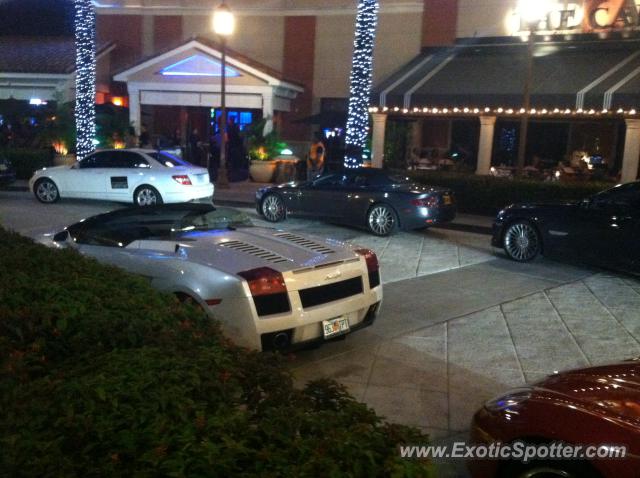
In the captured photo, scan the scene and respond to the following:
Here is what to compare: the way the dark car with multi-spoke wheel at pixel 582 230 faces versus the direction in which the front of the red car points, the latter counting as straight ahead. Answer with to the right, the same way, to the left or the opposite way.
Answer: the same way

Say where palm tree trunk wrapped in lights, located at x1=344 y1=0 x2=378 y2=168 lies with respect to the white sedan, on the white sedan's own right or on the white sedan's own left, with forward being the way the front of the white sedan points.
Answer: on the white sedan's own right

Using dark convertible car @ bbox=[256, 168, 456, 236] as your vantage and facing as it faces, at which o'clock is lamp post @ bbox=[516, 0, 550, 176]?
The lamp post is roughly at 3 o'clock from the dark convertible car.

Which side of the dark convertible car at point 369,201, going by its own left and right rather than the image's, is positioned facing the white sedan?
front

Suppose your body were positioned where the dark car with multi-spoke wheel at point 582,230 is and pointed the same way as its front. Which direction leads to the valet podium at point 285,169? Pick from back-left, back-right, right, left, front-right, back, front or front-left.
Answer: front-right

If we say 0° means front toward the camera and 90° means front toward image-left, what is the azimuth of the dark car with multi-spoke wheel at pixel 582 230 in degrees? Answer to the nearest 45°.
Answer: approximately 90°

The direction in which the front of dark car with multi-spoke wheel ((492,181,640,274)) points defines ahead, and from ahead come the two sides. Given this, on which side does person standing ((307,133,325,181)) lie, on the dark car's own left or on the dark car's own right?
on the dark car's own right

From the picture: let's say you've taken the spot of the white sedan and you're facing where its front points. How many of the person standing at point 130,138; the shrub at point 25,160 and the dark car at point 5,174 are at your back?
0

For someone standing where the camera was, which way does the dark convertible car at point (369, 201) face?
facing away from the viewer and to the left of the viewer

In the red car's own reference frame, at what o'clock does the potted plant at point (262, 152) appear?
The potted plant is roughly at 2 o'clock from the red car.

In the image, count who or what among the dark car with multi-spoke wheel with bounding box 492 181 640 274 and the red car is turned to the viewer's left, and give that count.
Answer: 2

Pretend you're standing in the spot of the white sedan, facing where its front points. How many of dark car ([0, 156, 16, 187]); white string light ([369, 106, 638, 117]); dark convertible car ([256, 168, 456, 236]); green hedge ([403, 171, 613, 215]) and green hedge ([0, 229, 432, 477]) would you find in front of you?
1

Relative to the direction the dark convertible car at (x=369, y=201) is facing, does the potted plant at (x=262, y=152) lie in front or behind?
in front

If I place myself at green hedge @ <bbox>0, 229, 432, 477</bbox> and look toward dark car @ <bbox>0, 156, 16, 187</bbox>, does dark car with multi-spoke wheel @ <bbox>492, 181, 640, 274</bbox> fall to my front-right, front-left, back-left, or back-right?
front-right

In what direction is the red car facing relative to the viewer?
to the viewer's left

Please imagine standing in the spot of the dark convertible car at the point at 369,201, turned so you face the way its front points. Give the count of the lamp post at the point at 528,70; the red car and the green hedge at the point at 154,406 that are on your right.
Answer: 1

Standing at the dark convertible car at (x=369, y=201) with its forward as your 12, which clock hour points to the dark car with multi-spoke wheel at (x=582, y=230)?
the dark car with multi-spoke wheel at (x=582, y=230) is roughly at 6 o'clock from the dark convertible car at (x=369, y=201).

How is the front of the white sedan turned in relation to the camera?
facing away from the viewer and to the left of the viewer

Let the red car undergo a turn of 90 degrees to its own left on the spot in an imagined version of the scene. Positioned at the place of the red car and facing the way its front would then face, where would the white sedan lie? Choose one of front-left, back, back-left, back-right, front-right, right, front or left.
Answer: back-right
